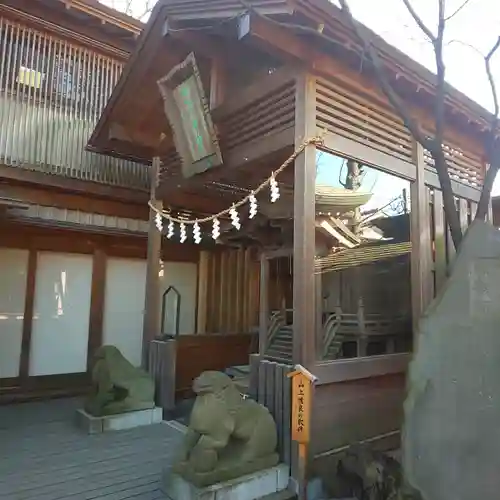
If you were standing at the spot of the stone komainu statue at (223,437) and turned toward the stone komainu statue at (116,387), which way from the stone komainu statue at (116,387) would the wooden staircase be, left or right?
right

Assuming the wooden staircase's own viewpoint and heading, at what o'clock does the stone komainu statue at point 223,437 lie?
The stone komainu statue is roughly at 11 o'clock from the wooden staircase.

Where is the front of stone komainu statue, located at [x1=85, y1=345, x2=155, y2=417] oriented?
to the viewer's left

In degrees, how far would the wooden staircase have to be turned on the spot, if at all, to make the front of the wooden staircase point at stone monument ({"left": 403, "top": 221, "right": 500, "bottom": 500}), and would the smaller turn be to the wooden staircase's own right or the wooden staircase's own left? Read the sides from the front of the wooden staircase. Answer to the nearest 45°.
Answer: approximately 45° to the wooden staircase's own left

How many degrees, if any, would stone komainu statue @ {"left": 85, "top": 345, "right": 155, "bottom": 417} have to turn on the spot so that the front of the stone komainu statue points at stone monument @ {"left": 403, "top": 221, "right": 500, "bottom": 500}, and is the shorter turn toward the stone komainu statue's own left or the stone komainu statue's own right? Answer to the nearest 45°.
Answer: approximately 135° to the stone komainu statue's own left

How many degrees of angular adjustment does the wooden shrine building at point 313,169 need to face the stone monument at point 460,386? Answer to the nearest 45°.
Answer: approximately 45° to its left
